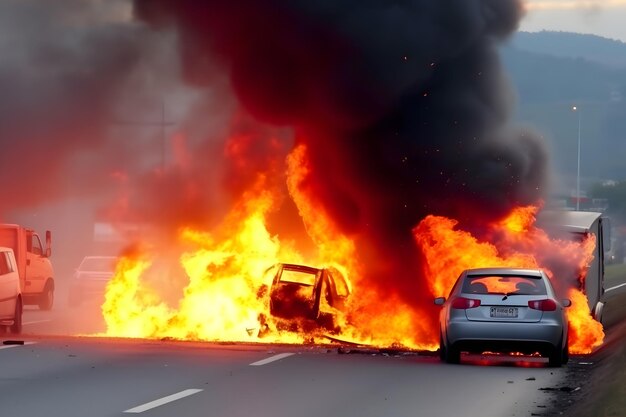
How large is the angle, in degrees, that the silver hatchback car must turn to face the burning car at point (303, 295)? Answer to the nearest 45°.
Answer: approximately 45° to its left

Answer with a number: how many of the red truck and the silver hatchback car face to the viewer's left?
0

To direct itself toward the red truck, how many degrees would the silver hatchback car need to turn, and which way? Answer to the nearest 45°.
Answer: approximately 45° to its left

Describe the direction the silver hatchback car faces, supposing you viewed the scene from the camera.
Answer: facing away from the viewer

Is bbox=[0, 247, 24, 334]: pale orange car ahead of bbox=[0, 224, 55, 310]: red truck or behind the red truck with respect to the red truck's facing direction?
behind

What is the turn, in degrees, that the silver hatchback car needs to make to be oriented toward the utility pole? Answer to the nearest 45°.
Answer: approximately 45° to its left
